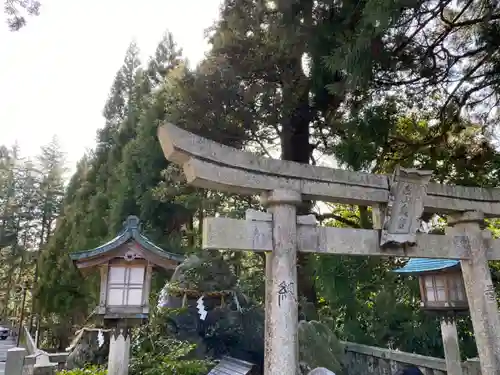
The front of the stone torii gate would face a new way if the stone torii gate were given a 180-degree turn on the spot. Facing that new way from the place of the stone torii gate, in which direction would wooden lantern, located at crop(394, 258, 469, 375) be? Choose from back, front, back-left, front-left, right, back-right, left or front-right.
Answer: right

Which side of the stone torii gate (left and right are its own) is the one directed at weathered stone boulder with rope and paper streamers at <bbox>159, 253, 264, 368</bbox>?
back

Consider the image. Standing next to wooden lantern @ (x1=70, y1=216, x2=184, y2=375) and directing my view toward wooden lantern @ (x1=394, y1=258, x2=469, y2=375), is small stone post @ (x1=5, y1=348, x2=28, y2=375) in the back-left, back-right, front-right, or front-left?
back-left

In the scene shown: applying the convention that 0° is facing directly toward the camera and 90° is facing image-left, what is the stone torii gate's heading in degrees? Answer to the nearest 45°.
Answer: approximately 315°
